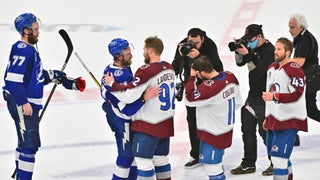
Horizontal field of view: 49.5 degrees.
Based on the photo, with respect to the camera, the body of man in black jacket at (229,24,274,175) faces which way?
to the viewer's left

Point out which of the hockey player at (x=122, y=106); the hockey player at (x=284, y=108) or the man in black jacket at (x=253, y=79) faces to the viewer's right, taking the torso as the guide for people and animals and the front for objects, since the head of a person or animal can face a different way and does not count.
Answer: the hockey player at (x=122, y=106)

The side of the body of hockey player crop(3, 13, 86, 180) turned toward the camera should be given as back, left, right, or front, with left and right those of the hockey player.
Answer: right

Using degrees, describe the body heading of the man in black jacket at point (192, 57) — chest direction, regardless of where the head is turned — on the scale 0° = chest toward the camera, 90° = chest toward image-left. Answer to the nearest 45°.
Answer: approximately 45°

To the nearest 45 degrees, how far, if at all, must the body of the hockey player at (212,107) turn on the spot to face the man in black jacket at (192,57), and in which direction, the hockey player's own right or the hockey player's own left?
approximately 45° to the hockey player's own right

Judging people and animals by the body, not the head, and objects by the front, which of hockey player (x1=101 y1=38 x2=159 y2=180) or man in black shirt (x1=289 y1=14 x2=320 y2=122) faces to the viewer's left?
the man in black shirt

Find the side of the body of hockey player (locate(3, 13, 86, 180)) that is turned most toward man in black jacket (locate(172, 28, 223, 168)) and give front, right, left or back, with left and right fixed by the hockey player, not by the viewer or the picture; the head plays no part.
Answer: front

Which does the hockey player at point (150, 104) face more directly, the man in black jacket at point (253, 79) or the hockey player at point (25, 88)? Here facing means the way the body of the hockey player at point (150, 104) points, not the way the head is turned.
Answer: the hockey player

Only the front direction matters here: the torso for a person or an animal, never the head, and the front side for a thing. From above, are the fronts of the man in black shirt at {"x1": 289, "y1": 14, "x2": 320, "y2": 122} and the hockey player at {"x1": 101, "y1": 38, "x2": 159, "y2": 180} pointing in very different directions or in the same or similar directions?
very different directions

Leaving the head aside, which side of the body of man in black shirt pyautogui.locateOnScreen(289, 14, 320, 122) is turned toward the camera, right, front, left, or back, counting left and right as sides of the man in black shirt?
left
